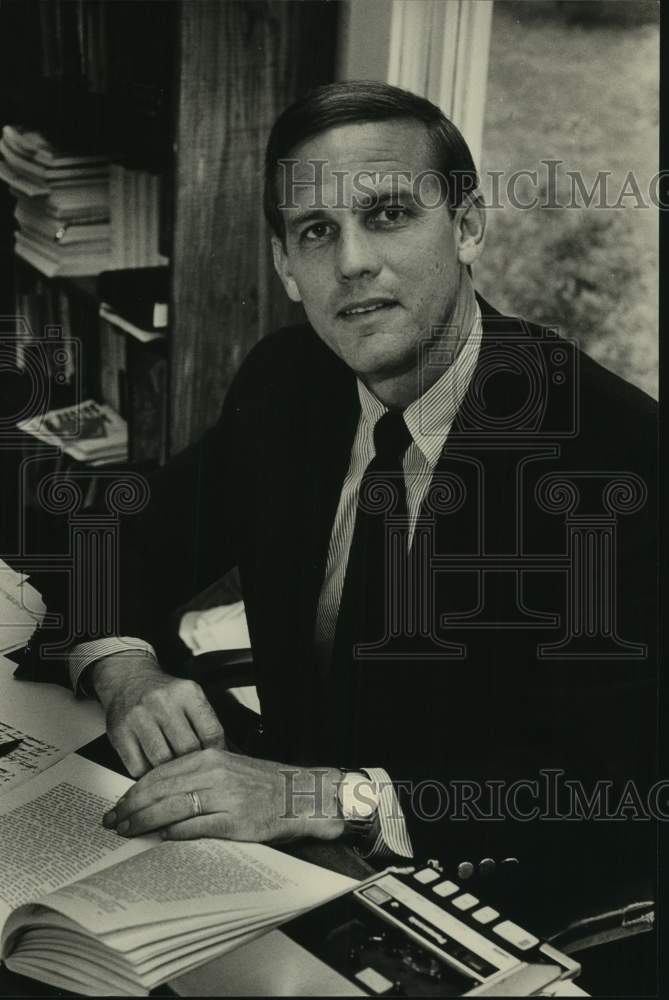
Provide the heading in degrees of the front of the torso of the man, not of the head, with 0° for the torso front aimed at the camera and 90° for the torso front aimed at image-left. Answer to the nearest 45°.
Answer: approximately 45°

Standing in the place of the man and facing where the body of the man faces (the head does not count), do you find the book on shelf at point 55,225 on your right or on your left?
on your right

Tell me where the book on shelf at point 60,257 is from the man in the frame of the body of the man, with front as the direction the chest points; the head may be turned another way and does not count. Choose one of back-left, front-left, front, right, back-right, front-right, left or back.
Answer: right

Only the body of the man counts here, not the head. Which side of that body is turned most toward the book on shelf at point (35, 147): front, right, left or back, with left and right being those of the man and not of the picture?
right
